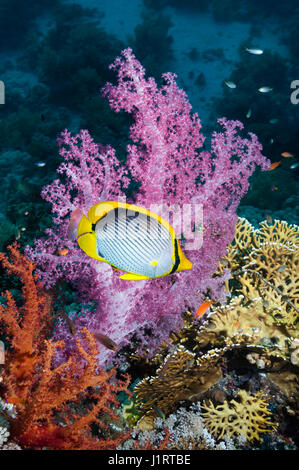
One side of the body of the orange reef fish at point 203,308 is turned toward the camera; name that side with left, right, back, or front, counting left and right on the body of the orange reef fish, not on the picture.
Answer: left

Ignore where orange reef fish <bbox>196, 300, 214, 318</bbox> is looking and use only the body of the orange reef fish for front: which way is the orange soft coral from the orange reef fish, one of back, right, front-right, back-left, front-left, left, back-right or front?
front-left
